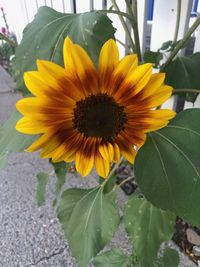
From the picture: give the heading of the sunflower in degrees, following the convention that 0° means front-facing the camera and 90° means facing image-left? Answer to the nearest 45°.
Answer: approximately 0°
